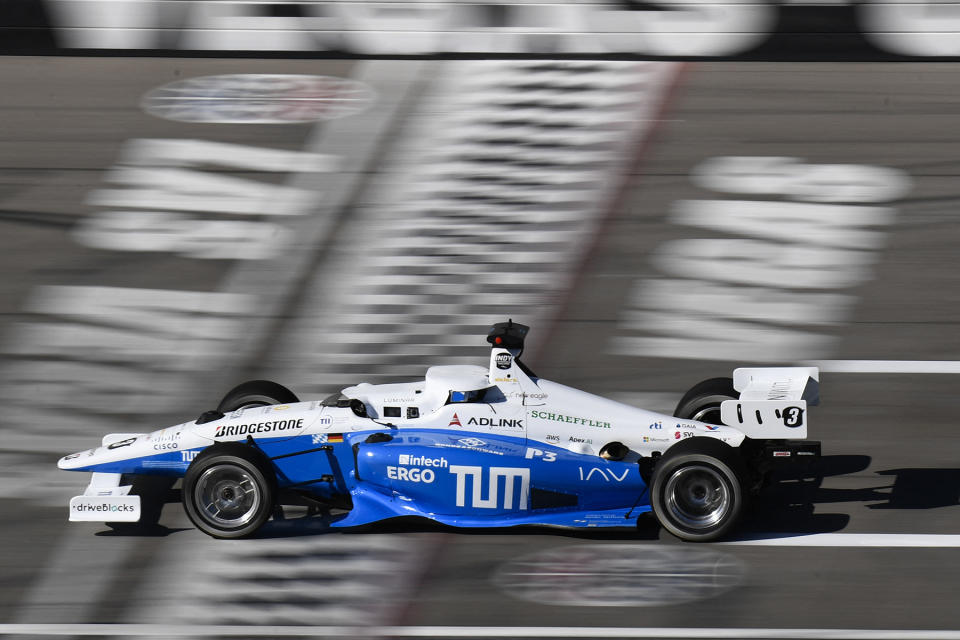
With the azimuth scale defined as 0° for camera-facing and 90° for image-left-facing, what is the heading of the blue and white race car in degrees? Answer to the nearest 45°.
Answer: approximately 90°
